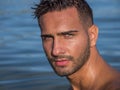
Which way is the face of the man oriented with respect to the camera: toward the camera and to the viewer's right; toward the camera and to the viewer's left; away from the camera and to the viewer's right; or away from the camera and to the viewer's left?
toward the camera and to the viewer's left

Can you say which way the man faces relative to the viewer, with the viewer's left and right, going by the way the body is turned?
facing the viewer and to the left of the viewer
